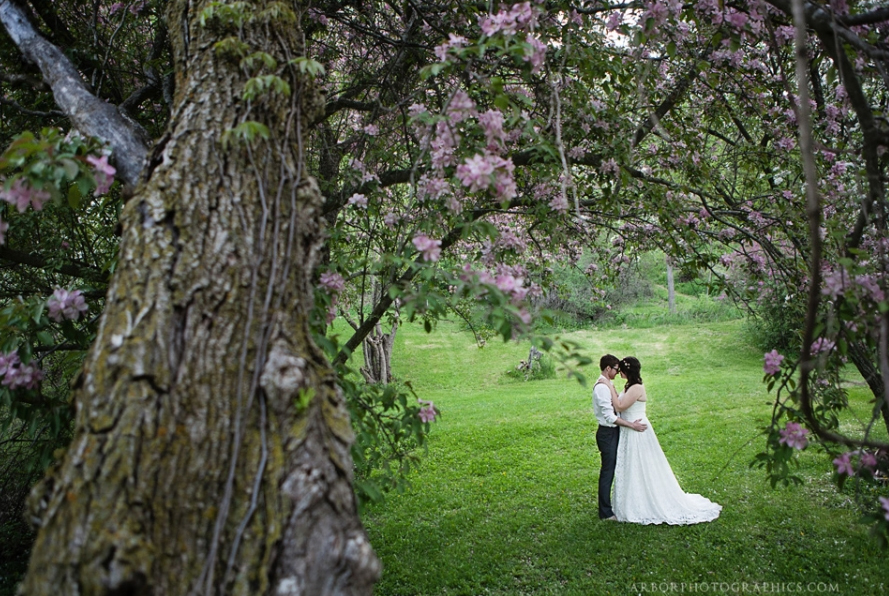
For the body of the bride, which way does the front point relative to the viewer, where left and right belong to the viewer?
facing to the left of the viewer

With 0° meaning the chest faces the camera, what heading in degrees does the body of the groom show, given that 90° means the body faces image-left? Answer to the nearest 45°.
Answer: approximately 270°

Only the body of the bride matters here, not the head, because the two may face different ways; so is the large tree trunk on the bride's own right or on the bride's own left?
on the bride's own left

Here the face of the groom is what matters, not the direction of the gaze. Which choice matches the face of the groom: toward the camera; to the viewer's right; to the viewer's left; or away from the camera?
to the viewer's right

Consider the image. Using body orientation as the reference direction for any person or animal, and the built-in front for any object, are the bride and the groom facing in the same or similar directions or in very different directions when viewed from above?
very different directions

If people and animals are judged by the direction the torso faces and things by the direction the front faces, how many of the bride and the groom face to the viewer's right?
1

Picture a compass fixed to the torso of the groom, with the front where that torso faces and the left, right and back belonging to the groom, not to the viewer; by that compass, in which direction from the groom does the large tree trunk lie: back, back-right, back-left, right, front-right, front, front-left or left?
right
